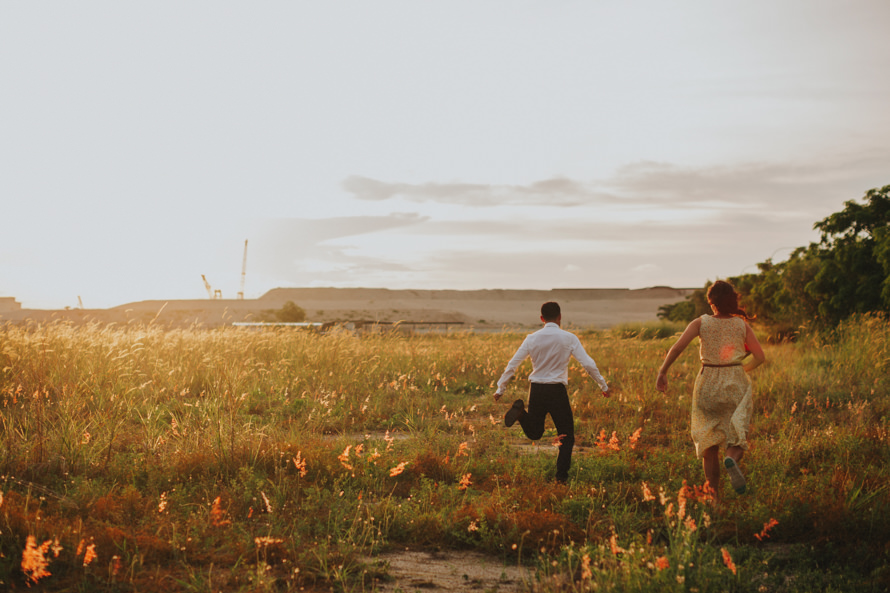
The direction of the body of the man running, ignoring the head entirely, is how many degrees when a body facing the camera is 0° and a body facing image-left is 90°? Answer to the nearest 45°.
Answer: approximately 180°

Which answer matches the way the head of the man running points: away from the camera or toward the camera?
away from the camera

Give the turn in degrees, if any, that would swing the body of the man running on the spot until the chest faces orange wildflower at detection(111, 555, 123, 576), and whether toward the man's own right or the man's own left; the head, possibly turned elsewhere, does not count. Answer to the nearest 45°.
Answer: approximately 135° to the man's own left

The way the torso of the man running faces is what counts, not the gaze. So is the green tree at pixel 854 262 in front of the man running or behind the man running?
in front

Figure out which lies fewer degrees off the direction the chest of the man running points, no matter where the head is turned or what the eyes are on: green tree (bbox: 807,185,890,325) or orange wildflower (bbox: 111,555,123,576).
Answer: the green tree

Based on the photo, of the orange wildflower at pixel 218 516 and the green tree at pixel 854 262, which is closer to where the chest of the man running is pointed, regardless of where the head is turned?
the green tree

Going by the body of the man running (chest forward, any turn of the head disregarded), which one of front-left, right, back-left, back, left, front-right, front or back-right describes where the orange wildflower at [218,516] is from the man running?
back-left
